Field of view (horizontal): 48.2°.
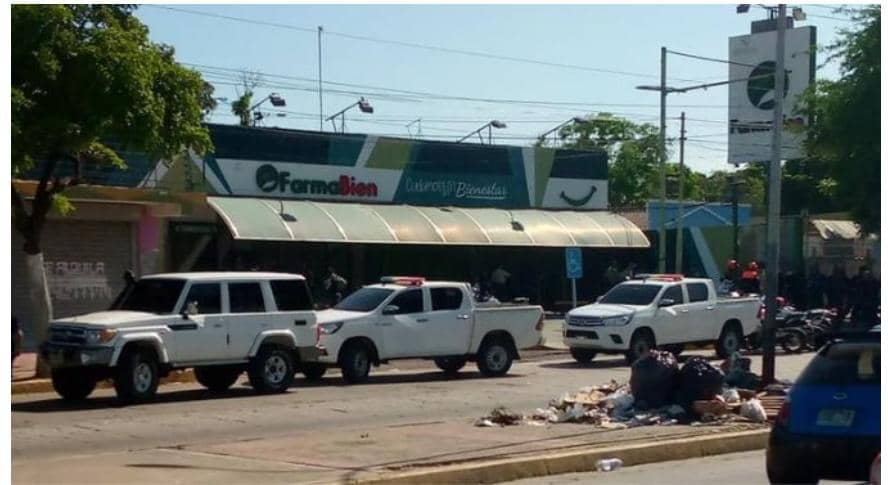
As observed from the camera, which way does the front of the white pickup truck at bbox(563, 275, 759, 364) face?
facing the viewer and to the left of the viewer

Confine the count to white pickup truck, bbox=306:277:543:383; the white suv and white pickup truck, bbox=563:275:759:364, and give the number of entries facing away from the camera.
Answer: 0

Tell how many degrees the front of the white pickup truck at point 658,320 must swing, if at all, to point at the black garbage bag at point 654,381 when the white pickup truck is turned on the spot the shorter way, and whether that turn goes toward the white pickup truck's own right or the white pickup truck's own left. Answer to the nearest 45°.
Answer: approximately 45° to the white pickup truck's own left

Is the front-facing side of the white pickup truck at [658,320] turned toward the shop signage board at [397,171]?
no

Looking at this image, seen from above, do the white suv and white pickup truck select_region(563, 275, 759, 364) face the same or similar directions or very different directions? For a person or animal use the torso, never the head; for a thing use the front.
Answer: same or similar directions

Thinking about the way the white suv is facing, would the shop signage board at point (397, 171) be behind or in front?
behind

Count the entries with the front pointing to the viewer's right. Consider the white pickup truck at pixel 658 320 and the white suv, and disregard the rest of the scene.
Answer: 0

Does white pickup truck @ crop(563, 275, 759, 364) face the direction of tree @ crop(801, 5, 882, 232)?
no

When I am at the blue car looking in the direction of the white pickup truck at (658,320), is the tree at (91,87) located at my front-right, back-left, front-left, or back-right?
front-left

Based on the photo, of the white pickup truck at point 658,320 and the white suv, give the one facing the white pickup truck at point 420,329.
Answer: the white pickup truck at point 658,320

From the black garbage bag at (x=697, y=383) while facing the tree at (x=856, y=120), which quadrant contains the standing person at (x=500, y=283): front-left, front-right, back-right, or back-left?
front-left

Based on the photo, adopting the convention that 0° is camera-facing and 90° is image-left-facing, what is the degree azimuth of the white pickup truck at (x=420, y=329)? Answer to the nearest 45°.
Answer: approximately 45°
